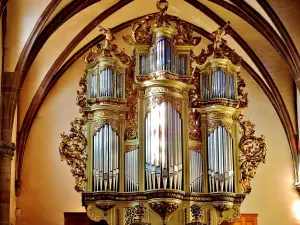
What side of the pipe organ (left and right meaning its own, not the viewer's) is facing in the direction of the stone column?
right

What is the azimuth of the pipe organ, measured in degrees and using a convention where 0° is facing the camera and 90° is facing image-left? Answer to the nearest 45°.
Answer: approximately 0°
